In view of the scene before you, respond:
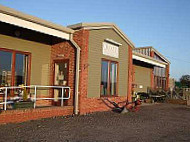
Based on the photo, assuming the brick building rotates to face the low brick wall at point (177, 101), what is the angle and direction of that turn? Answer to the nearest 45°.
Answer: approximately 90° to its left

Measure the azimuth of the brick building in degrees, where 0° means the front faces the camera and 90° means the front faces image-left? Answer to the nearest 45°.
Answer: approximately 315°
